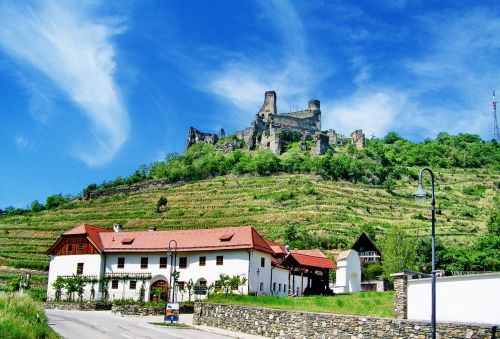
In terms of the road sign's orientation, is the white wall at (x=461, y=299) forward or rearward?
forward

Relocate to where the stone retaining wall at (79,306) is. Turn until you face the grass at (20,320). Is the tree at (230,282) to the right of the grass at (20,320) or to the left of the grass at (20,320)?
left

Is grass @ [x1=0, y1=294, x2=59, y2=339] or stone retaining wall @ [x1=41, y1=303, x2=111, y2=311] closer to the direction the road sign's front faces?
the grass

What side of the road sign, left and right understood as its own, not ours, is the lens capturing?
front

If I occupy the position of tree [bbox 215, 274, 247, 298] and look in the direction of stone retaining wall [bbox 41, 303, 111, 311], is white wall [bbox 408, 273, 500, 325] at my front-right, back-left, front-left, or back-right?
back-left

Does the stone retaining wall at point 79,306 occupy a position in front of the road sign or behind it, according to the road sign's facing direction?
behind

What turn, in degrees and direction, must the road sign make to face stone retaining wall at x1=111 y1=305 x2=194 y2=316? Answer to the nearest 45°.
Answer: approximately 180°

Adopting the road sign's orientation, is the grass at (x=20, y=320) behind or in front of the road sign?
in front

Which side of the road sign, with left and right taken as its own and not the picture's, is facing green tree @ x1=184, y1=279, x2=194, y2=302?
back
